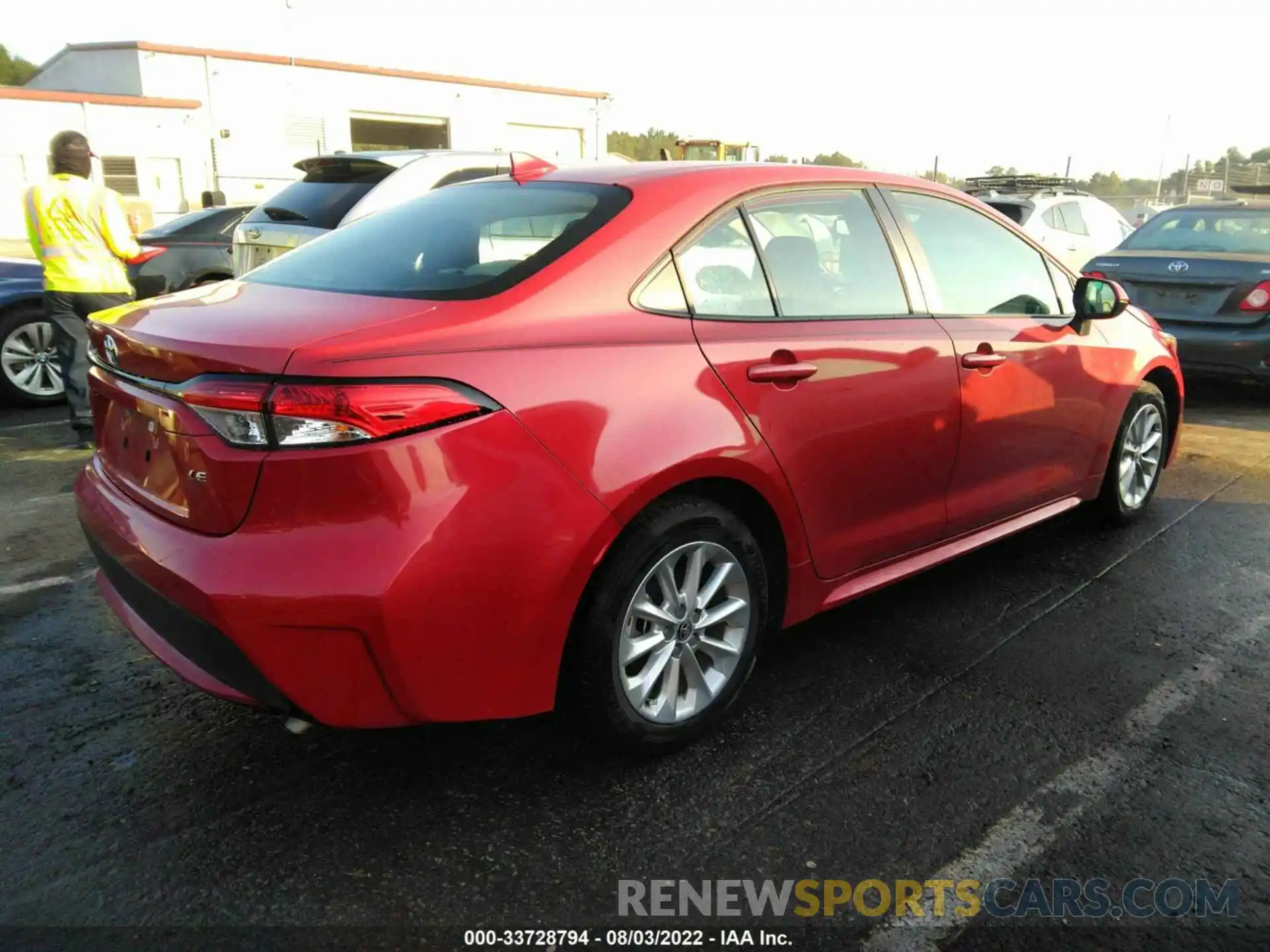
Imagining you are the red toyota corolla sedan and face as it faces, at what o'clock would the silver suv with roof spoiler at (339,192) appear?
The silver suv with roof spoiler is roughly at 10 o'clock from the red toyota corolla sedan.

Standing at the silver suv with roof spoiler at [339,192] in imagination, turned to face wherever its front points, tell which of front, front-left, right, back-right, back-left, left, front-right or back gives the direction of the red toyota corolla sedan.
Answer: back-right

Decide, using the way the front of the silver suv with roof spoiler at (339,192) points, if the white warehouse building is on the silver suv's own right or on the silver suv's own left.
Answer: on the silver suv's own left

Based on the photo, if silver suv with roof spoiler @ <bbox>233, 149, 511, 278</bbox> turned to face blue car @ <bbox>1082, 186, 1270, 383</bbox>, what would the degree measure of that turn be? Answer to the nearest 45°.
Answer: approximately 45° to its right

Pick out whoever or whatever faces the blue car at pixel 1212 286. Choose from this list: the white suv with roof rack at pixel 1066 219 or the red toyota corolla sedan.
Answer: the red toyota corolla sedan

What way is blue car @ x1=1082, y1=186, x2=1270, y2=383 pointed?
away from the camera

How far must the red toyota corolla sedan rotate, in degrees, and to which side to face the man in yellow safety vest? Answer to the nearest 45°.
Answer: approximately 90° to its left

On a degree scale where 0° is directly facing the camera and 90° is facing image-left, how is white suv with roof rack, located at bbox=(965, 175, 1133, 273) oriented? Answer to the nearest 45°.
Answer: approximately 225°

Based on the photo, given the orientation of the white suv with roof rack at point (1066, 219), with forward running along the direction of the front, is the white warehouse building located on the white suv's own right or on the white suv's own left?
on the white suv's own left

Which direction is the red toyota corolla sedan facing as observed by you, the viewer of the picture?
facing away from the viewer and to the right of the viewer

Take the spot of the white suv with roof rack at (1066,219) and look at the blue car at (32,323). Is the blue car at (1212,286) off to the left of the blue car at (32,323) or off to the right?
left
